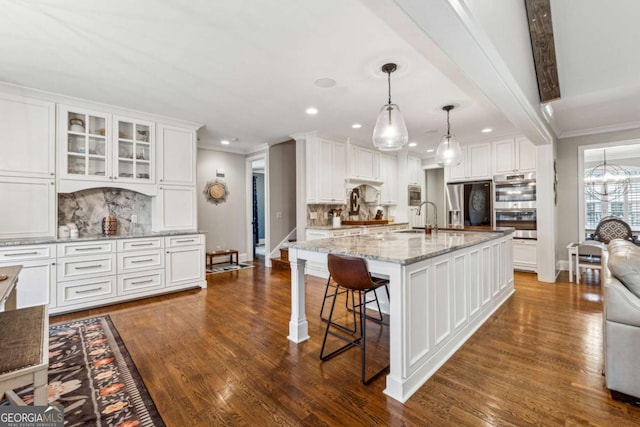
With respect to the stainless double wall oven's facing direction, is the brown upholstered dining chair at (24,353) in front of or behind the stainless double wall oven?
in front

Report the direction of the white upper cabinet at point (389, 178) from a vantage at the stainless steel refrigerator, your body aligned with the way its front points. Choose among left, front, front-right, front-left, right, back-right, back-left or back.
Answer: right

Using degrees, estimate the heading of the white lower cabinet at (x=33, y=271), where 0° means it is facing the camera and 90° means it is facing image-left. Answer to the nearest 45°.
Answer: approximately 0°

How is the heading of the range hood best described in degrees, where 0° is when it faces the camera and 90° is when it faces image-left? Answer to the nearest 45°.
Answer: approximately 315°

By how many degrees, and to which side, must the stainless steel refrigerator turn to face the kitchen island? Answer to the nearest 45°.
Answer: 0° — it already faces it

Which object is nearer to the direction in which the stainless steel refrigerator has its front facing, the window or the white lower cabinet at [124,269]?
the white lower cabinet

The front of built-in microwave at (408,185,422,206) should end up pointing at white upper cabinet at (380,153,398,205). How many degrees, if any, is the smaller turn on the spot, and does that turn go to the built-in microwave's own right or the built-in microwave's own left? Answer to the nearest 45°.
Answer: approximately 90° to the built-in microwave's own right

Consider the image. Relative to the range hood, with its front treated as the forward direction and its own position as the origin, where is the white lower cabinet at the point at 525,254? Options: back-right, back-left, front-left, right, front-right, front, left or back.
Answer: front-left

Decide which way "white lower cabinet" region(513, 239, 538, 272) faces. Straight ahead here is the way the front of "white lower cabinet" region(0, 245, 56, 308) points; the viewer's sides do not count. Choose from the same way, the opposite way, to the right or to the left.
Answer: to the right
